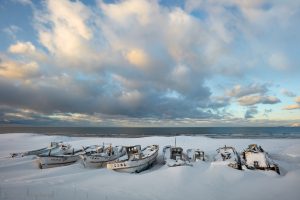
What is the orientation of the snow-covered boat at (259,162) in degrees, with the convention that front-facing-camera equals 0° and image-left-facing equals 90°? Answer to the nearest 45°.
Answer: approximately 315°

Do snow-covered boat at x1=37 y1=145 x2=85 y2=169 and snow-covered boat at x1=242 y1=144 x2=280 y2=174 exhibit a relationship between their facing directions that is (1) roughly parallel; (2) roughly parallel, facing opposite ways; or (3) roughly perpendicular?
roughly perpendicular

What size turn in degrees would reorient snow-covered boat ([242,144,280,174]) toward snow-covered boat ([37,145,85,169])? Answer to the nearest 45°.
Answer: approximately 135° to its right

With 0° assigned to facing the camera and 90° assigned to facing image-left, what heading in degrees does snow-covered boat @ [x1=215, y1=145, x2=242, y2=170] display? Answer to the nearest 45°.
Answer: approximately 315°

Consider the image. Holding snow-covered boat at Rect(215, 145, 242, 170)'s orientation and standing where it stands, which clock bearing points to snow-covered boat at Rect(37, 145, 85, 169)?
snow-covered boat at Rect(37, 145, 85, 169) is roughly at 4 o'clock from snow-covered boat at Rect(215, 145, 242, 170).
